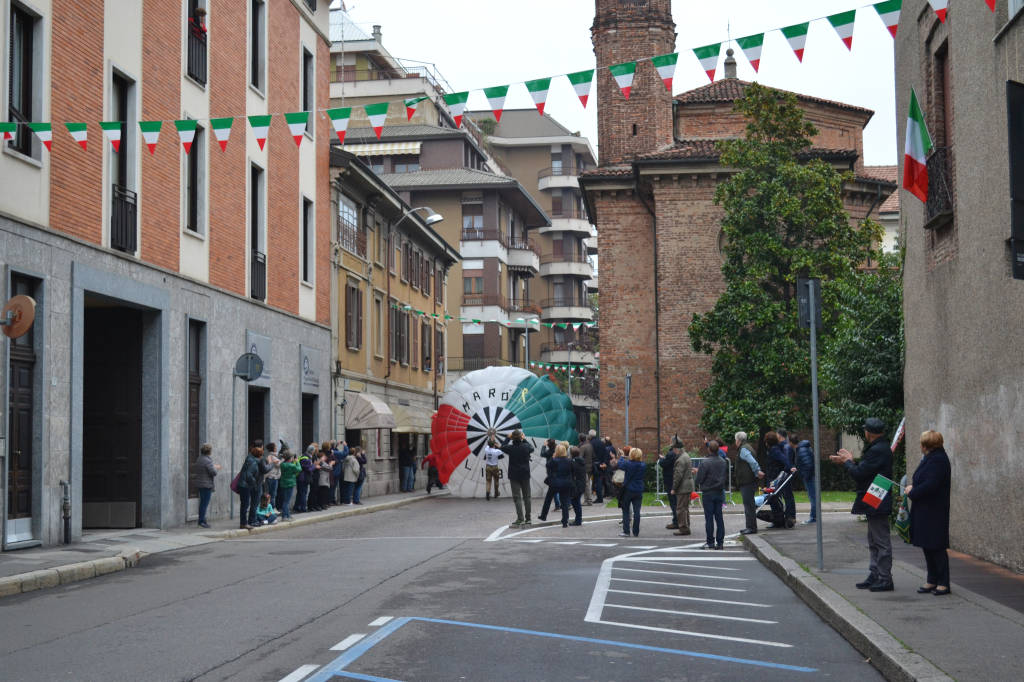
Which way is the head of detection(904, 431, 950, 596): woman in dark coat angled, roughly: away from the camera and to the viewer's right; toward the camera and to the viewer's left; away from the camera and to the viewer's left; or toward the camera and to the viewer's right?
away from the camera and to the viewer's left

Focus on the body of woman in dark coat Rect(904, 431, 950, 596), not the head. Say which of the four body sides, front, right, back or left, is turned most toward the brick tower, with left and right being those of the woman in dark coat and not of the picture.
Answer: right

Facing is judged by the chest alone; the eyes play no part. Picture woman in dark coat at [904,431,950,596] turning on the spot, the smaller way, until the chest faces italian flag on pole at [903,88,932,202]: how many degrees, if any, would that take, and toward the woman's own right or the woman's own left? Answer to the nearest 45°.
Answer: approximately 90° to the woman's own right

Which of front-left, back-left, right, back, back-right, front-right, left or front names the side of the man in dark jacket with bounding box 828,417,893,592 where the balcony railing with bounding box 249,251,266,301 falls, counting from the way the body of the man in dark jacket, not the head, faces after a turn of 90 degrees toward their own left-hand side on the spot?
back-right

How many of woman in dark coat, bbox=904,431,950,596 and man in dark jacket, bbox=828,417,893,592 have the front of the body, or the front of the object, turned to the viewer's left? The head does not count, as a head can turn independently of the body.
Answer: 2

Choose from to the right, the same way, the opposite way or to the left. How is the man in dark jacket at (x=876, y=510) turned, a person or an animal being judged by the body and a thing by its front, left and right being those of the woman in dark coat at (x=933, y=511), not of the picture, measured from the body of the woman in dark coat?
the same way

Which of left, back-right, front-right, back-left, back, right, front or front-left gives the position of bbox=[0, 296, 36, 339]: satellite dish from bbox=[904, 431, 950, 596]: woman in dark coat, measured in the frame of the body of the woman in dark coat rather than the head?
front

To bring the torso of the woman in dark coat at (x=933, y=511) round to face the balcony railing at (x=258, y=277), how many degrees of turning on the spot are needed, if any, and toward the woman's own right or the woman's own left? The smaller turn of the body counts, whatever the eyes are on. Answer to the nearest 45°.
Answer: approximately 45° to the woman's own right

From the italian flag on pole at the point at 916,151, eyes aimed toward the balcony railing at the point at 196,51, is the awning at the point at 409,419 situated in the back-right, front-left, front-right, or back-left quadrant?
front-right

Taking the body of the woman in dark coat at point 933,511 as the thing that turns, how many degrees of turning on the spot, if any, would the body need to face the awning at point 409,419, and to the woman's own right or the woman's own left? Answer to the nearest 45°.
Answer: approximately 45° to the woman's own right

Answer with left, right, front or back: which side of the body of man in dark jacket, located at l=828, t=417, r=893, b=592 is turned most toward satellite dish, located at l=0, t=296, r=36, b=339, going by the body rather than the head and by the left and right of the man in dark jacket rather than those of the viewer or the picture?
front

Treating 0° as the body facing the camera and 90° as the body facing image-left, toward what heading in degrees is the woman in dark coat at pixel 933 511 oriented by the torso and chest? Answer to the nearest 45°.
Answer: approximately 90°

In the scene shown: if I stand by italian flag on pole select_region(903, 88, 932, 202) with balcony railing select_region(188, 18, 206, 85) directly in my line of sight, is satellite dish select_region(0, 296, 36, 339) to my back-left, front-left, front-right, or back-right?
front-left

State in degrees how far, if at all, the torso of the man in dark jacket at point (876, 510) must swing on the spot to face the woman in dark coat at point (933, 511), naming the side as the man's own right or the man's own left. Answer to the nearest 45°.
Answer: approximately 135° to the man's own left

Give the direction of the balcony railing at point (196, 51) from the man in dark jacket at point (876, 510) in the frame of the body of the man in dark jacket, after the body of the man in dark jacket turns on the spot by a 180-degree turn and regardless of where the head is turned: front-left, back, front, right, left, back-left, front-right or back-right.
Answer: back-left

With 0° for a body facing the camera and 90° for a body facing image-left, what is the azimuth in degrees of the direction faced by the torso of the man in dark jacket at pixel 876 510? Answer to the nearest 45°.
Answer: approximately 90°
